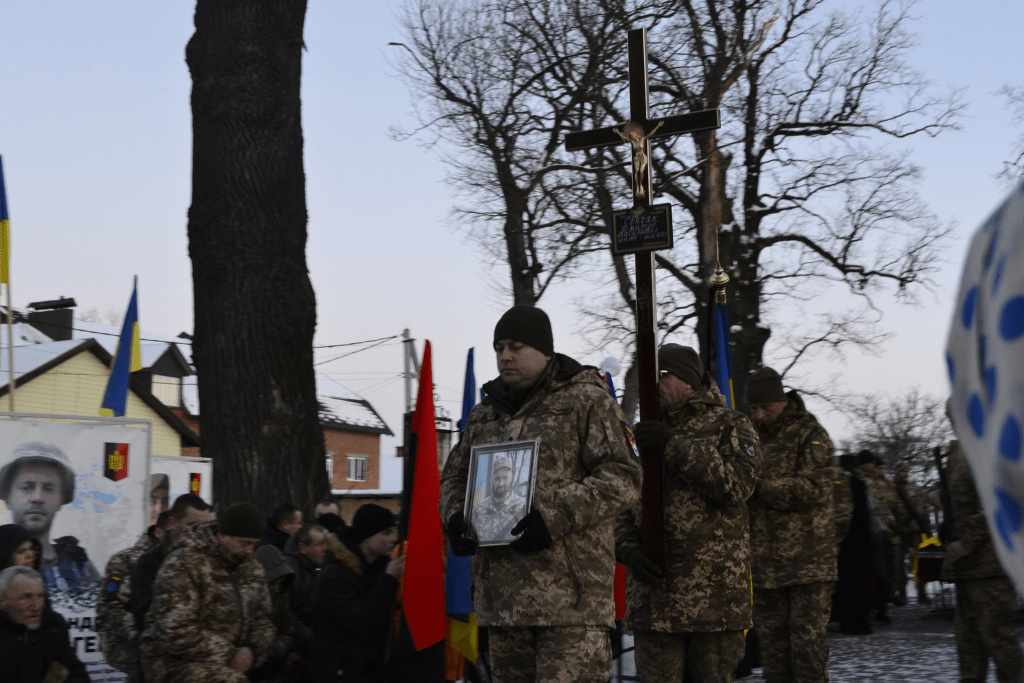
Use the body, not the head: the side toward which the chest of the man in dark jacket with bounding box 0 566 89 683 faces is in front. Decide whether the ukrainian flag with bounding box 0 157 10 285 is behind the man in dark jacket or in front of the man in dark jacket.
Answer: behind

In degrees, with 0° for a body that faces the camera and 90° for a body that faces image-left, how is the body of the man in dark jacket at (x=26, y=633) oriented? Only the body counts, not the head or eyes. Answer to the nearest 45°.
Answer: approximately 315°

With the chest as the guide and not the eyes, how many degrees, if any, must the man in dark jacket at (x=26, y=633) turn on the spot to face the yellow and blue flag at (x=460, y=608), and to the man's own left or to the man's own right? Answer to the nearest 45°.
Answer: approximately 45° to the man's own left

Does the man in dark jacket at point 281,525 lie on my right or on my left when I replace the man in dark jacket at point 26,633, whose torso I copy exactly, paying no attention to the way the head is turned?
on my left

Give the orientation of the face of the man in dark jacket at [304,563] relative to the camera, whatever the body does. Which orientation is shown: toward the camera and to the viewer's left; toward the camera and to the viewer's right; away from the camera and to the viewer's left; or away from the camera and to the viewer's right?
toward the camera and to the viewer's right

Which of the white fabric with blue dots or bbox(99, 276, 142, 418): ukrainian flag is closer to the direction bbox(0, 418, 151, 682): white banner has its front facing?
the white fabric with blue dots

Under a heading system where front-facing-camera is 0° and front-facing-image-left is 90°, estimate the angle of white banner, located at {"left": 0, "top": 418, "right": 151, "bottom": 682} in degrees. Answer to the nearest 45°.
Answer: approximately 0°

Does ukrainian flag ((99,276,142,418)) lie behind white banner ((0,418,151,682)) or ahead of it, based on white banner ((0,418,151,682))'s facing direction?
behind

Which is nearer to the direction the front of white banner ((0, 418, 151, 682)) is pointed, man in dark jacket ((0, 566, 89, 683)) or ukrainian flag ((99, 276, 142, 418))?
the man in dark jacket

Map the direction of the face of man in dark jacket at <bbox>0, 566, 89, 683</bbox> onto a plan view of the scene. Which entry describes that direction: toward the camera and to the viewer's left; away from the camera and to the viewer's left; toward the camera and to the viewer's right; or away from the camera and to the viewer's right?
toward the camera and to the viewer's right
